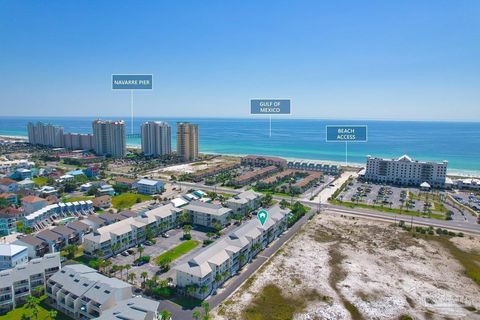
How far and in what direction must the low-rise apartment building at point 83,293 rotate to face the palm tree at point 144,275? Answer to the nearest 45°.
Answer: approximately 180°

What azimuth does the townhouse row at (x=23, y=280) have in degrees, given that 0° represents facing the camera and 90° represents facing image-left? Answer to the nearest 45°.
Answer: approximately 315°

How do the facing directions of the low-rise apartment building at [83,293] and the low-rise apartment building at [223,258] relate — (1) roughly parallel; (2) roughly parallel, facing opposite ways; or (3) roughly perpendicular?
roughly perpendicular

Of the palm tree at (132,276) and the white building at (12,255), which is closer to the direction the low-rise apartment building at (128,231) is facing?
the palm tree

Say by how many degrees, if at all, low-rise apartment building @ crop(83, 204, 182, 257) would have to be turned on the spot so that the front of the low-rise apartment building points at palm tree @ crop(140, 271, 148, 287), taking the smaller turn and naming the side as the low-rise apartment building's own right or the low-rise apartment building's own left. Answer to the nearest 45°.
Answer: approximately 45° to the low-rise apartment building's own right
